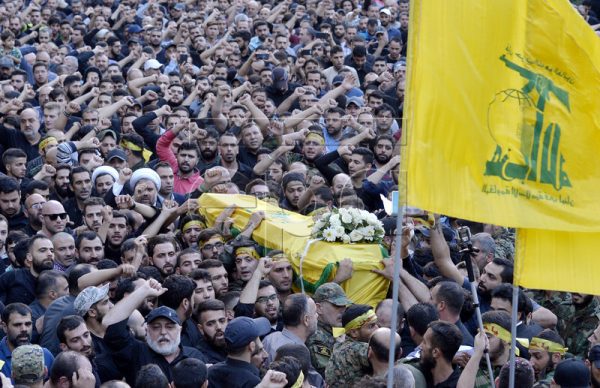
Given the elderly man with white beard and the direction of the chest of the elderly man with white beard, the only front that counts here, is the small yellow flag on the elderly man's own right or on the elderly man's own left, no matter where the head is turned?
on the elderly man's own left

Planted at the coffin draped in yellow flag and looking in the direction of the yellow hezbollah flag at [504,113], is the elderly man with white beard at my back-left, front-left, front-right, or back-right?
front-right

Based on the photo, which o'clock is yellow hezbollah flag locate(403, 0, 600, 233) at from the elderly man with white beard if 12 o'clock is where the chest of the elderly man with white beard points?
The yellow hezbollah flag is roughly at 10 o'clock from the elderly man with white beard.

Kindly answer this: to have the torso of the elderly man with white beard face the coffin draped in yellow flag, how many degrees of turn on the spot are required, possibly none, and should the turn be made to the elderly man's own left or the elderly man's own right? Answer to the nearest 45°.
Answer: approximately 135° to the elderly man's own left

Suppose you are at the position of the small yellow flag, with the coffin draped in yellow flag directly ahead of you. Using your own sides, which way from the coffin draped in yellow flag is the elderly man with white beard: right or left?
left

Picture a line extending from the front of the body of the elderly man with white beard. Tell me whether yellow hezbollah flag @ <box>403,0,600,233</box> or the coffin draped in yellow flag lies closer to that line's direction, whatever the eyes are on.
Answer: the yellow hezbollah flag

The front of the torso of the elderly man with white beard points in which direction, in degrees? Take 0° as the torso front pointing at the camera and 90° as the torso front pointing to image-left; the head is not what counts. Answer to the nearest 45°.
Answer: approximately 0°

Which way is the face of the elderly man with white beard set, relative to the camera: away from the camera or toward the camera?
toward the camera

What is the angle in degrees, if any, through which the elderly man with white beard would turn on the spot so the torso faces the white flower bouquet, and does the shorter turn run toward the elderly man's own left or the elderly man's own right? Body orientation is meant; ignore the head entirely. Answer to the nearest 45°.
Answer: approximately 135° to the elderly man's own left
